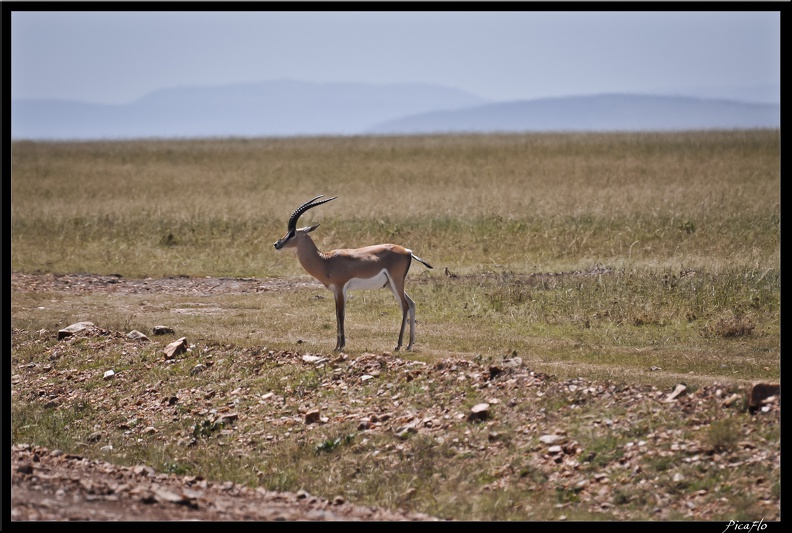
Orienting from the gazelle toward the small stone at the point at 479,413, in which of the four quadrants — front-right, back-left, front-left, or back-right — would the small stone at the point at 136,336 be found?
back-right

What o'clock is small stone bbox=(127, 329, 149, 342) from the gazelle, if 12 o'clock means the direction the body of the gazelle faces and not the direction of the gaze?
The small stone is roughly at 1 o'clock from the gazelle.

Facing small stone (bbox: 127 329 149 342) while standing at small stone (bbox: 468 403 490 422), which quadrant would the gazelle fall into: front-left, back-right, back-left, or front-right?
front-right

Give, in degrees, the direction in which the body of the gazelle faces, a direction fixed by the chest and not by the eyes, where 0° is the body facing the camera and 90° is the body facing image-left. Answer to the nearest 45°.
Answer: approximately 90°

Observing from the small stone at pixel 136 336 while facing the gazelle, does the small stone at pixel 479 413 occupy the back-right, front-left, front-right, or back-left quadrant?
front-right

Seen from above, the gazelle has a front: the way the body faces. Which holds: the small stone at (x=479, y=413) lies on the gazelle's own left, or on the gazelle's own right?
on the gazelle's own left

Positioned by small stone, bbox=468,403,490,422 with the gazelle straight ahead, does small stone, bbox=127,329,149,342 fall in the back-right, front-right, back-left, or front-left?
front-left
